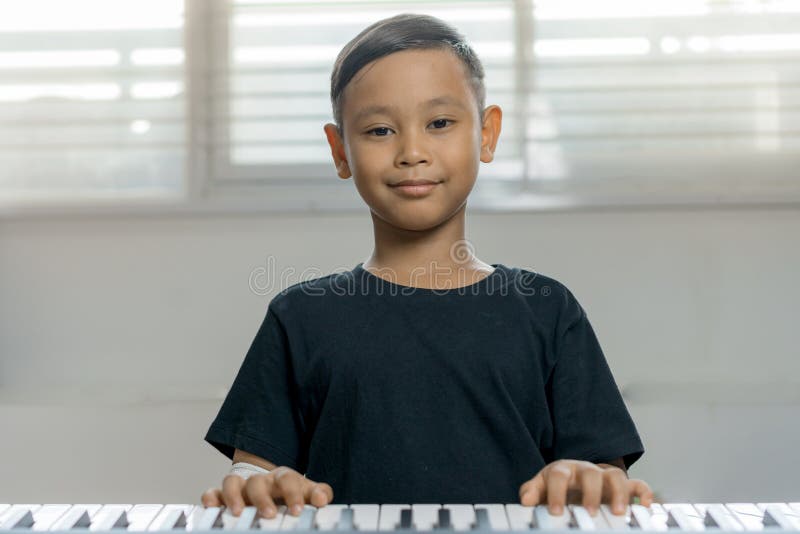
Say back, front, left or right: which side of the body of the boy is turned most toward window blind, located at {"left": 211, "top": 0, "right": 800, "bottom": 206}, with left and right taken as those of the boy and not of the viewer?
back

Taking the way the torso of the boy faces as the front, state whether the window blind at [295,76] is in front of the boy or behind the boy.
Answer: behind

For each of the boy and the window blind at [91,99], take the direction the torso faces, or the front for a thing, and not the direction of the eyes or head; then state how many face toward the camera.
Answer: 2

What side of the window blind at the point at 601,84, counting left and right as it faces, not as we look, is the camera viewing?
front

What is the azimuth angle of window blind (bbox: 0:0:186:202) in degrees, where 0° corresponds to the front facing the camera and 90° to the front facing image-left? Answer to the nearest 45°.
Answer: approximately 0°

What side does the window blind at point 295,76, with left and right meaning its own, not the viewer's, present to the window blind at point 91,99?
right

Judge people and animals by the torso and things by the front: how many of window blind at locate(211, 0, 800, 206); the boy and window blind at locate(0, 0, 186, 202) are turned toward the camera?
3

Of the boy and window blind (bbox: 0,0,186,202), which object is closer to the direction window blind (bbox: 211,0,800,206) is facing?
the boy

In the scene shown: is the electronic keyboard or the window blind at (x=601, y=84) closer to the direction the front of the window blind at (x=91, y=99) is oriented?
the electronic keyboard

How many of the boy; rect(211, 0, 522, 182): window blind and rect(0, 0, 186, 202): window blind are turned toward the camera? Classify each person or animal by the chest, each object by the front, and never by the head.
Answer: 3

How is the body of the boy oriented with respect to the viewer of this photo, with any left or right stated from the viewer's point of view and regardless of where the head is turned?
facing the viewer

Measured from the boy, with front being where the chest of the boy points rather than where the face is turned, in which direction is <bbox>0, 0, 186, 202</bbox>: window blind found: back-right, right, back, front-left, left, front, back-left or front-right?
back-right
